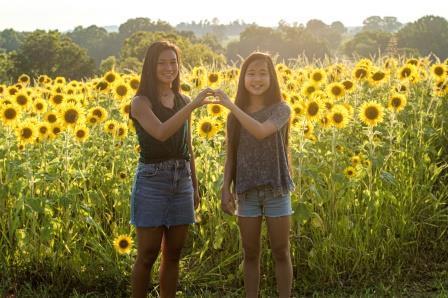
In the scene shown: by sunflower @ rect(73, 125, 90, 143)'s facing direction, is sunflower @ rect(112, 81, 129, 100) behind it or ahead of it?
behind

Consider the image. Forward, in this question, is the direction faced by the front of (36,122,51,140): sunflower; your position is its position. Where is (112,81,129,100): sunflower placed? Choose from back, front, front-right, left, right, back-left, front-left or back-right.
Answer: back-left

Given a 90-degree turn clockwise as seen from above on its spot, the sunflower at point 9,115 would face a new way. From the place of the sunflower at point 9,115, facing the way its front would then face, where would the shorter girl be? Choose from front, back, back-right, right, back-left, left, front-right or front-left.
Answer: back-left

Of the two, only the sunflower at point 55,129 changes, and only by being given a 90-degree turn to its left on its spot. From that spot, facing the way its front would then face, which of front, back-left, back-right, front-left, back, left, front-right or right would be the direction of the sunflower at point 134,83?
front-left

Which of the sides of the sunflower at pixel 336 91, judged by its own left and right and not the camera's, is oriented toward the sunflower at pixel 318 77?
back

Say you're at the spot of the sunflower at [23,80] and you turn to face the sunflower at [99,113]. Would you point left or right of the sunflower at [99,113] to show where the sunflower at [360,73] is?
left

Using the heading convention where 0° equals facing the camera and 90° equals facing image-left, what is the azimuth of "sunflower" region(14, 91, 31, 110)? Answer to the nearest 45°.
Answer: approximately 0°

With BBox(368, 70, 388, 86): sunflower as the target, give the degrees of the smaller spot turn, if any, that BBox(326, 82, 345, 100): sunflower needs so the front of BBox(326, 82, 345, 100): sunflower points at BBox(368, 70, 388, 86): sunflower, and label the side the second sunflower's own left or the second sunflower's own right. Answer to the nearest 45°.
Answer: approximately 135° to the second sunflower's own left

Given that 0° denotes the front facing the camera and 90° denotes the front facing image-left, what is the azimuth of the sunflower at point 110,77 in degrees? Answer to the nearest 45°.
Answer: approximately 0°
